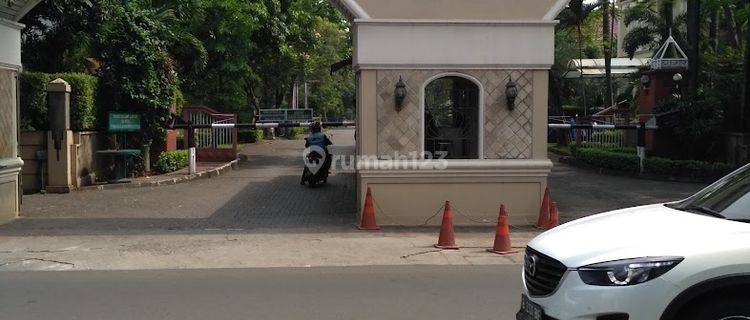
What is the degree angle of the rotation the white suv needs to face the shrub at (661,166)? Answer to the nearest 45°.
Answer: approximately 135° to its right

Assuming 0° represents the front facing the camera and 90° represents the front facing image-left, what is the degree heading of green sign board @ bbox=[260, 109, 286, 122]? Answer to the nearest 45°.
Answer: approximately 0°

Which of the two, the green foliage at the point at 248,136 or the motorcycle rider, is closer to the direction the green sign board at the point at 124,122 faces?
the motorcycle rider

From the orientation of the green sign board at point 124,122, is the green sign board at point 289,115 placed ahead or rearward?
rearward

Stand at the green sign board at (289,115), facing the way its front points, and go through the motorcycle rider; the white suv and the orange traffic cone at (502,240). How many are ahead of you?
3
